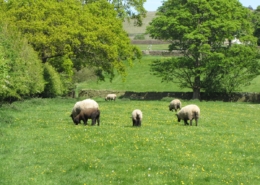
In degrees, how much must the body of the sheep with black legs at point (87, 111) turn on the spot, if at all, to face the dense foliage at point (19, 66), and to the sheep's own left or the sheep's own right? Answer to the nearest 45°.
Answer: approximately 45° to the sheep's own right

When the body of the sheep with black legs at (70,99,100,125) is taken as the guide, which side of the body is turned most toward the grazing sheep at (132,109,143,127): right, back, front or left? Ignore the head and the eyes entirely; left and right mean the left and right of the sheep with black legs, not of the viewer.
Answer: back

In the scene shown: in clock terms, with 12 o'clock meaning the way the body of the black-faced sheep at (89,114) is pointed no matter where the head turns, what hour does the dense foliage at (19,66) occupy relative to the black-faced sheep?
The dense foliage is roughly at 2 o'clock from the black-faced sheep.

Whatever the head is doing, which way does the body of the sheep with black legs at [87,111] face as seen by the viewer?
to the viewer's left

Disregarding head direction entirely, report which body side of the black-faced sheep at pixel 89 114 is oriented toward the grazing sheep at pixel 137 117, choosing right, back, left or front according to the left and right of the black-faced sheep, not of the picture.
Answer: back

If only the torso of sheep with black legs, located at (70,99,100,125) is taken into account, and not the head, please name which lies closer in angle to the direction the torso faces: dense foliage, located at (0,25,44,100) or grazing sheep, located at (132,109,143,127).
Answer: the dense foliage

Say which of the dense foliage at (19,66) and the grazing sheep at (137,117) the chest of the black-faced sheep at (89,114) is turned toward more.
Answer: the dense foliage
